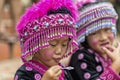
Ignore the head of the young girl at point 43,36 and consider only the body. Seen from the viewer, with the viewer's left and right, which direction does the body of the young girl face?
facing the viewer and to the right of the viewer

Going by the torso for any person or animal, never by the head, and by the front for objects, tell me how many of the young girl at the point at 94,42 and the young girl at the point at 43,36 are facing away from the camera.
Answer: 0

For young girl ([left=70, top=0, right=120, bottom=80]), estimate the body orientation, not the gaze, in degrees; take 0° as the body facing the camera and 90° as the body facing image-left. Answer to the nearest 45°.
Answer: approximately 315°

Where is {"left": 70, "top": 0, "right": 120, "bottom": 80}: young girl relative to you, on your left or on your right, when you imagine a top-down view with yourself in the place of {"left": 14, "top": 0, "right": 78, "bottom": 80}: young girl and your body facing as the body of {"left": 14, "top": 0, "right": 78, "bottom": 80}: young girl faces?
on your left

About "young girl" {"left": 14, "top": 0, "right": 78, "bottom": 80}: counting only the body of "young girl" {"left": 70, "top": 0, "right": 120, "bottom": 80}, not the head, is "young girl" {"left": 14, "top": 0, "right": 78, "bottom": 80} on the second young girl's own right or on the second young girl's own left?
on the second young girl's own right
